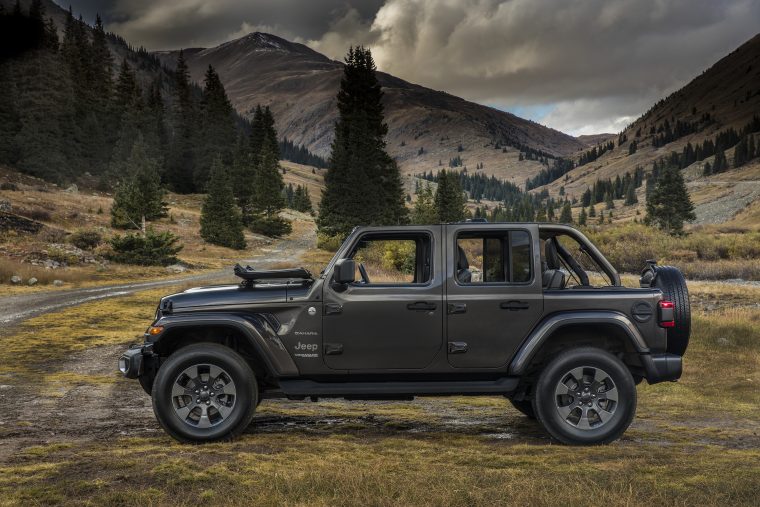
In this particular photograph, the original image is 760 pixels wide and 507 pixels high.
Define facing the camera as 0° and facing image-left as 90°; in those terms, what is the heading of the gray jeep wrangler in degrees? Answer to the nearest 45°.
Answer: approximately 90°

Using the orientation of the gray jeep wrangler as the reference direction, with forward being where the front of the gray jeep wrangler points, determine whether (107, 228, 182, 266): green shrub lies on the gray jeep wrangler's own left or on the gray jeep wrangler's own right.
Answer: on the gray jeep wrangler's own right

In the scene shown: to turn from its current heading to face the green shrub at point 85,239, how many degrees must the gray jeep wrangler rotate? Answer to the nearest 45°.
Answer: approximately 45° to its right

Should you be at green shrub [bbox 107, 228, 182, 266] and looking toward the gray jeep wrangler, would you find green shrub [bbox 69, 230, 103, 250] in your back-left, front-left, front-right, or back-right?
back-right
